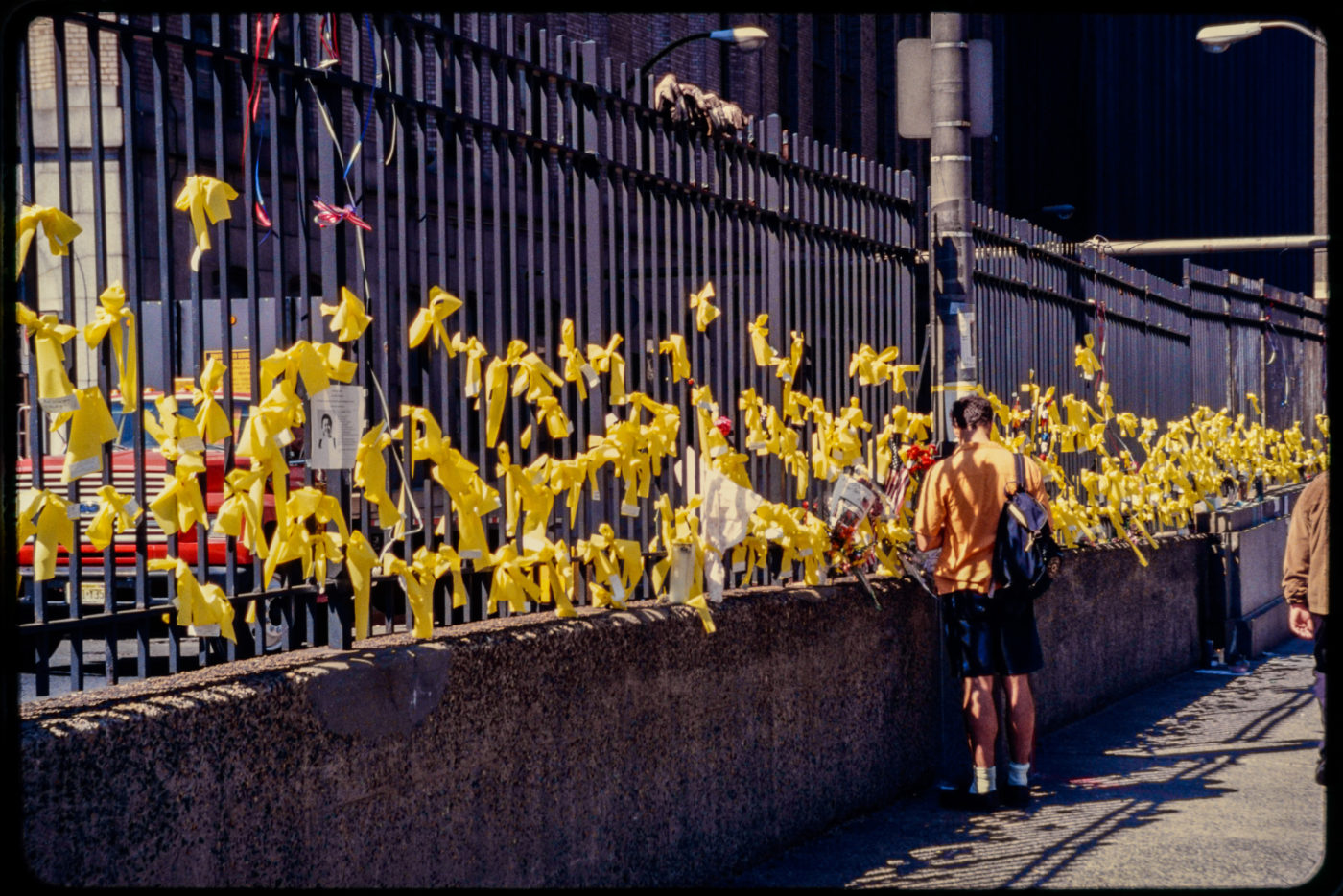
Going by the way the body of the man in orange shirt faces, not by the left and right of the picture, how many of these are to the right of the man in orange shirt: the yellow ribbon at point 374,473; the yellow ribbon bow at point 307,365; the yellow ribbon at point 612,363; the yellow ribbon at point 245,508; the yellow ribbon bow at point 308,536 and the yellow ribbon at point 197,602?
0

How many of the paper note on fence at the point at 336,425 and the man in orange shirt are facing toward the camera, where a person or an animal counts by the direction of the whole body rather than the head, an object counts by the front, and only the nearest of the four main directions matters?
1

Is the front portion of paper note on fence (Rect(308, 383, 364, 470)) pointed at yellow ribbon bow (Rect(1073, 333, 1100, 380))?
no

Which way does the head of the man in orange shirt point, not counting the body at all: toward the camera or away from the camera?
away from the camera

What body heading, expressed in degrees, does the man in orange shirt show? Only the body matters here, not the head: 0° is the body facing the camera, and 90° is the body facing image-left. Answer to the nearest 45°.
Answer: approximately 135°

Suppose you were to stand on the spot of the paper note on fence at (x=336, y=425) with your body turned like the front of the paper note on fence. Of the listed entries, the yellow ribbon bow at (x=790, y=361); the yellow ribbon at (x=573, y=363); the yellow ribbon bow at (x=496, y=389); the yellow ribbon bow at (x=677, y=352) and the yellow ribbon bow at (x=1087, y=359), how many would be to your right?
0

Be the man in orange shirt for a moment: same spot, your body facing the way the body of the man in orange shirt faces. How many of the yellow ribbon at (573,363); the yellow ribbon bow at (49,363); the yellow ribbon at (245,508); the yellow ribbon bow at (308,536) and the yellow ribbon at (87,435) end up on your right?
0

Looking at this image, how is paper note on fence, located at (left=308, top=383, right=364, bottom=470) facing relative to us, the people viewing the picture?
facing the viewer

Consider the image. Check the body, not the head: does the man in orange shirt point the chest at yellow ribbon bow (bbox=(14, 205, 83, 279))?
no

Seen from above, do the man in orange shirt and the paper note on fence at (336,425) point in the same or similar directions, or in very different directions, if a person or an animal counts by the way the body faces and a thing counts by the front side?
very different directions

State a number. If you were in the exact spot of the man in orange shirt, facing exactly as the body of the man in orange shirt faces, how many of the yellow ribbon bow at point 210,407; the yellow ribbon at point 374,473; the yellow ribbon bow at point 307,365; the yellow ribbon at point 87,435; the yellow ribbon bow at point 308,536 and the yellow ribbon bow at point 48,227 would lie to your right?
0

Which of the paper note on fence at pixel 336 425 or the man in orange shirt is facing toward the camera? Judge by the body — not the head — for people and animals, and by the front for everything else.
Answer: the paper note on fence
